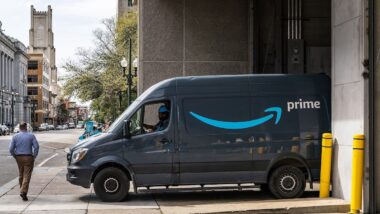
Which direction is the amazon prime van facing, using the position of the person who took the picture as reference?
facing to the left of the viewer

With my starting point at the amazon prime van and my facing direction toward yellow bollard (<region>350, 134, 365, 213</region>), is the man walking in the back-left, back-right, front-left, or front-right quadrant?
back-right

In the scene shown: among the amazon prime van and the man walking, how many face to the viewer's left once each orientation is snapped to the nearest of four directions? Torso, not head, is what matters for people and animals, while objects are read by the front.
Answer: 1

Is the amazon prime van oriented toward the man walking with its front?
yes

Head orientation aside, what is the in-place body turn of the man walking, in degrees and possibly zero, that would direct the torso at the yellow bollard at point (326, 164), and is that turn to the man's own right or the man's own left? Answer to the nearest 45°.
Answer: approximately 135° to the man's own right

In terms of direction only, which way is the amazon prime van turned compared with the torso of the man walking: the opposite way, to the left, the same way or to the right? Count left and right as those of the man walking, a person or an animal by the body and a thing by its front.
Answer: to the left

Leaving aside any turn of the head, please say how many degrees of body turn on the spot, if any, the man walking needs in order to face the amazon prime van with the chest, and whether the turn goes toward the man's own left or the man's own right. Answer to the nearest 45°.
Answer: approximately 135° to the man's own right

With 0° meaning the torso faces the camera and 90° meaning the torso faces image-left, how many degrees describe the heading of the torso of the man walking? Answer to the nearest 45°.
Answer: approximately 180°

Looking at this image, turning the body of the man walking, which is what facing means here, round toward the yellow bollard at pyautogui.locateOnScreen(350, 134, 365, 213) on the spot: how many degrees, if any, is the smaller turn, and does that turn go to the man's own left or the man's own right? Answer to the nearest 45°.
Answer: approximately 135° to the man's own right
